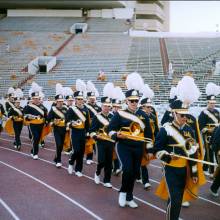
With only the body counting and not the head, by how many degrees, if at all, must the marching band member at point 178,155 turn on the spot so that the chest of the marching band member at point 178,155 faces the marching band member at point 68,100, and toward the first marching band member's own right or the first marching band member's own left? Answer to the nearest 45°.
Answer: approximately 180°

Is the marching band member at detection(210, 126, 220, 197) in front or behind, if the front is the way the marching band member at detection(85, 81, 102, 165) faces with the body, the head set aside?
in front

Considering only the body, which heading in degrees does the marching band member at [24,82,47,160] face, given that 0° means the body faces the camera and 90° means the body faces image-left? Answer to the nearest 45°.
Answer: approximately 0°

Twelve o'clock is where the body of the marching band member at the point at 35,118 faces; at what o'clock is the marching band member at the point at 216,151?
the marching band member at the point at 216,151 is roughly at 11 o'clock from the marching band member at the point at 35,118.

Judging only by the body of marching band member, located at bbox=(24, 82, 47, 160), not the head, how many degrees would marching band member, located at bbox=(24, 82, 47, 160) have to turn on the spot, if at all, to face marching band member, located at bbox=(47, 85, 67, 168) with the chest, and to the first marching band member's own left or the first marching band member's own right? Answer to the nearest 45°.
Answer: approximately 45° to the first marching band member's own left

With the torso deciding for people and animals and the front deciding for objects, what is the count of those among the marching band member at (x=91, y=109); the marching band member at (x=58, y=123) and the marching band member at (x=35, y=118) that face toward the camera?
3

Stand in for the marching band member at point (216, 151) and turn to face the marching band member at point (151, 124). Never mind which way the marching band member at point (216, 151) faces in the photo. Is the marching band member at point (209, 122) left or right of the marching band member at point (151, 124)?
right

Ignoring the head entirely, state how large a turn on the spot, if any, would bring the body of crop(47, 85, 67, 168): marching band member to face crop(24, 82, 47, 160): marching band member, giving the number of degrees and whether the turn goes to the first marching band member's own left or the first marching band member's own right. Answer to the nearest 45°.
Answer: approximately 135° to the first marching band member's own right
